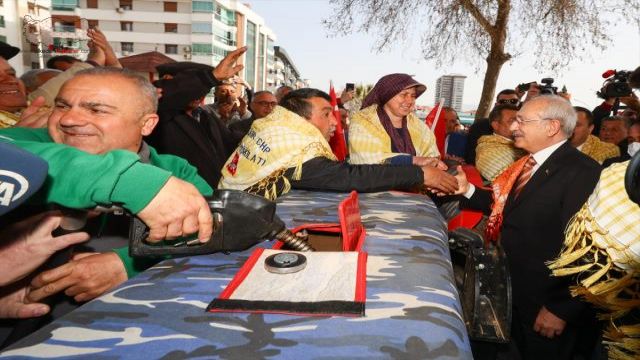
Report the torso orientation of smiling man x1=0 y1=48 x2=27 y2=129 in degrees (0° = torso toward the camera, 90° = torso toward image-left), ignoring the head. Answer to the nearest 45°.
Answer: approximately 315°

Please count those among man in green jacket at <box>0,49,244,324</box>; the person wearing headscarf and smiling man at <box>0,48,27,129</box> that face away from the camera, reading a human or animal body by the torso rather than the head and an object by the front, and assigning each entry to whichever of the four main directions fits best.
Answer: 0

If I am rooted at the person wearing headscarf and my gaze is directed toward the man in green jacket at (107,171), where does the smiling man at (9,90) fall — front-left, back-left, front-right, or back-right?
front-right

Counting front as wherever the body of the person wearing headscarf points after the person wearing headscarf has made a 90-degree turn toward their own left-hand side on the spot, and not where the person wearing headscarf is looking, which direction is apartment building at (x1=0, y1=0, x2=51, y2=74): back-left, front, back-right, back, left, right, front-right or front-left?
left

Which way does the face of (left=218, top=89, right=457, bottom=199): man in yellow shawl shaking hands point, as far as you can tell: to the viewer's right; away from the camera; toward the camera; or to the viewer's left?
to the viewer's right

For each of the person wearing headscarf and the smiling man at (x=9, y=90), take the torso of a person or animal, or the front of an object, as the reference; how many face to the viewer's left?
0

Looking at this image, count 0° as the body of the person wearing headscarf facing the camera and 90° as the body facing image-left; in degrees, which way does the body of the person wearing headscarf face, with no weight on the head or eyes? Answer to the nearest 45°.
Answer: approximately 315°

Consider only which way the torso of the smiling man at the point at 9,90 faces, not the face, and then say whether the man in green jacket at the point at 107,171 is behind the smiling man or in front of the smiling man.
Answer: in front

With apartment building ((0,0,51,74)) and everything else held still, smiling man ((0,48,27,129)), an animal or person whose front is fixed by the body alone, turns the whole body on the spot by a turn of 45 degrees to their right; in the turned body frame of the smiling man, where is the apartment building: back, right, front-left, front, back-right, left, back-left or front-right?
back
